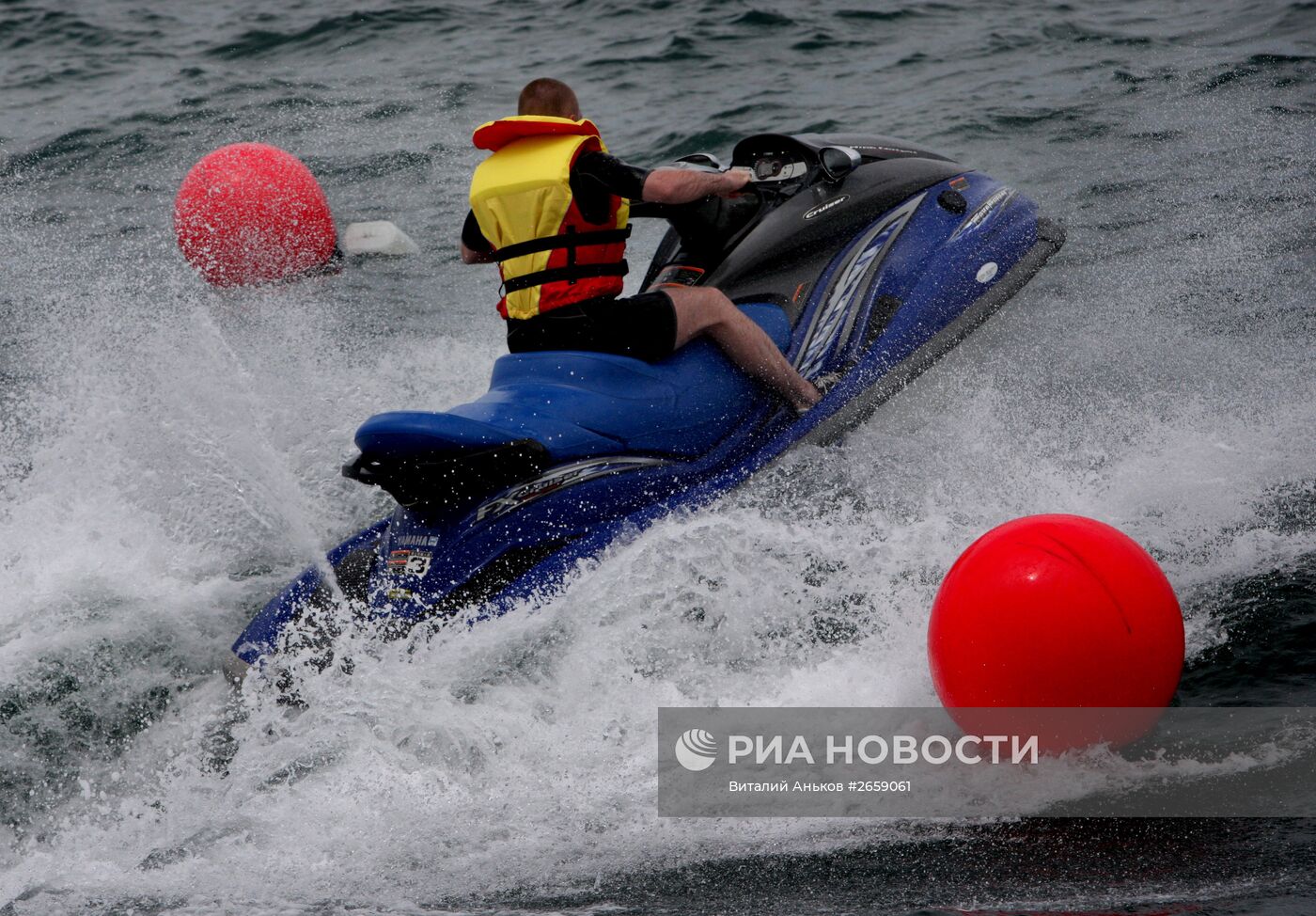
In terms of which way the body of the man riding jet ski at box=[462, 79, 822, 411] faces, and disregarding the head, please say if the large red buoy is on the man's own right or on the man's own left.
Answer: on the man's own right

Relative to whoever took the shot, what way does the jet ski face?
facing away from the viewer and to the right of the viewer

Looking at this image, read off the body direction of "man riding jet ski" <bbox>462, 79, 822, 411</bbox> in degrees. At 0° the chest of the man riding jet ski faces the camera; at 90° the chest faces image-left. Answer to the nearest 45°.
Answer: approximately 225°

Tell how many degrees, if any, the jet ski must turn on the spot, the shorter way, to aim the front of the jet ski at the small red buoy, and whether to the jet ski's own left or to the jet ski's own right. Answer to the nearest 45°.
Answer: approximately 90° to the jet ski's own left

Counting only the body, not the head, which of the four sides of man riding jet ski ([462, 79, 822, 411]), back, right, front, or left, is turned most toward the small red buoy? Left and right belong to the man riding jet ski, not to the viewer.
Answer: left

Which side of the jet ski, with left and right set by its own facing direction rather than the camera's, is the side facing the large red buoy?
right
